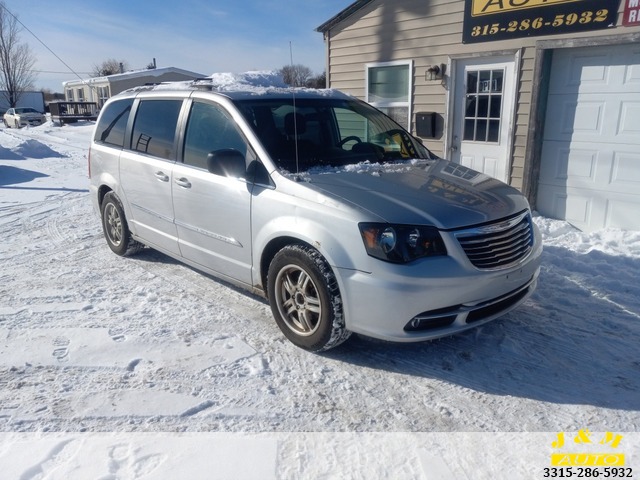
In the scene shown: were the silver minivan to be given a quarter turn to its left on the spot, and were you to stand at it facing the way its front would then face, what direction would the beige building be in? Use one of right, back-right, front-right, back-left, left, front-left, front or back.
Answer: front

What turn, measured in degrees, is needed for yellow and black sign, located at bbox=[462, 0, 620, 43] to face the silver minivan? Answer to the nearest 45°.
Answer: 0° — it already faces it

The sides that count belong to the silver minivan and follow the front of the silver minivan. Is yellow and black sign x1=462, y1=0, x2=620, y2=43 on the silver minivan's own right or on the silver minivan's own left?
on the silver minivan's own left

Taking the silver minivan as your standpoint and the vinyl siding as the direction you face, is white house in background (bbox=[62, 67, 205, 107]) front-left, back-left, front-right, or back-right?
front-left

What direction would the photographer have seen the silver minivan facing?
facing the viewer and to the right of the viewer

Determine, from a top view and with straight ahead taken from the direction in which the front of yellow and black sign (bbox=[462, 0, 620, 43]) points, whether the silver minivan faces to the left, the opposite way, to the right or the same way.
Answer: to the left

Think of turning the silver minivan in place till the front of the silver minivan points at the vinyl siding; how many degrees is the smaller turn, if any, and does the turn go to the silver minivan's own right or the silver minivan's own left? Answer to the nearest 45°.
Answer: approximately 135° to the silver minivan's own left

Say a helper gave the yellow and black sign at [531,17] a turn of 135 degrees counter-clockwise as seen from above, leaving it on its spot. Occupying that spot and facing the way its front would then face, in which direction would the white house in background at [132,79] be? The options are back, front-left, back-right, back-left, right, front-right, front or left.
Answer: left

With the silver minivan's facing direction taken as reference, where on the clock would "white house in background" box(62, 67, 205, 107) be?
The white house in background is roughly at 7 o'clock from the silver minivan.

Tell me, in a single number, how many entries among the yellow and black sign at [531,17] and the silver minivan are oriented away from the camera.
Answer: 0

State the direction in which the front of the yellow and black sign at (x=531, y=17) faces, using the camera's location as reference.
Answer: facing the viewer
